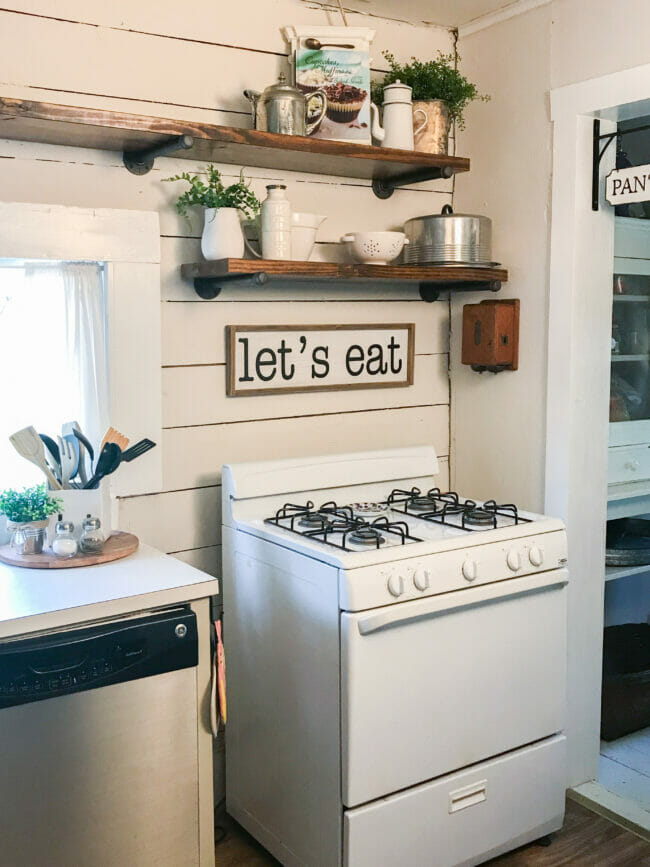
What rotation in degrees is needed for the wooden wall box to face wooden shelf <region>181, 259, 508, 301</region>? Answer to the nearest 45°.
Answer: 0° — it already faces it

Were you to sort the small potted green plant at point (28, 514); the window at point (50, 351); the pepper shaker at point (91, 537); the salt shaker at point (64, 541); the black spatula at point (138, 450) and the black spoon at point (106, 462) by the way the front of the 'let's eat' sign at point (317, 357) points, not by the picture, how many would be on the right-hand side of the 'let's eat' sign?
6

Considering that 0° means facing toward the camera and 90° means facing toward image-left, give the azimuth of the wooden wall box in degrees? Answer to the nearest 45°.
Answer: approximately 45°

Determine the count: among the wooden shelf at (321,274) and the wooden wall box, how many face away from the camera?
0

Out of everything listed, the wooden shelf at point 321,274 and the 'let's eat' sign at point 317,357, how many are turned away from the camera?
0

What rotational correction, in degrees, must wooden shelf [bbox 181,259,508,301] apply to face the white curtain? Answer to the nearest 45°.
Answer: approximately 135° to its right

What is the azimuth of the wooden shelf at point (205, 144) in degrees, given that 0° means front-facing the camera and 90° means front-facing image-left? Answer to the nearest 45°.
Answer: approximately 315°

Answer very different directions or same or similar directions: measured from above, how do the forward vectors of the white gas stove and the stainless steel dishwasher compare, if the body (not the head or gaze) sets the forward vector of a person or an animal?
same or similar directions

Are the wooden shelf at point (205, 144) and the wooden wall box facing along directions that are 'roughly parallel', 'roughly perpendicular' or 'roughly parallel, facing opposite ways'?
roughly perpendicular

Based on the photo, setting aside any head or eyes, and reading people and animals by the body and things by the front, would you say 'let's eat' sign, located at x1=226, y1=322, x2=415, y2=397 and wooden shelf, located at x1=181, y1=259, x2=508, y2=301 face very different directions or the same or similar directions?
same or similar directions

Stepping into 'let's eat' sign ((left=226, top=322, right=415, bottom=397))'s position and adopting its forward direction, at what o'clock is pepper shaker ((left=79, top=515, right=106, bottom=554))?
The pepper shaker is roughly at 3 o'clock from the 'let's eat' sign.

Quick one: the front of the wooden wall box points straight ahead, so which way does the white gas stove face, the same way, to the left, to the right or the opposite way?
to the left

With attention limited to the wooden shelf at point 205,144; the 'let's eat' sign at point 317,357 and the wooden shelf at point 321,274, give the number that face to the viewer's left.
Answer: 0

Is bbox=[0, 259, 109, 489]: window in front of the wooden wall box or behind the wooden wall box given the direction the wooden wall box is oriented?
in front

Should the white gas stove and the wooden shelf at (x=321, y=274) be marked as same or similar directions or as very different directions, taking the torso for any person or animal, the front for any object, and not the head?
same or similar directions

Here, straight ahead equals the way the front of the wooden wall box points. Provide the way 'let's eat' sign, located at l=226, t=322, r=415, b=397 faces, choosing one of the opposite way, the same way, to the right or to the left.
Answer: to the left
